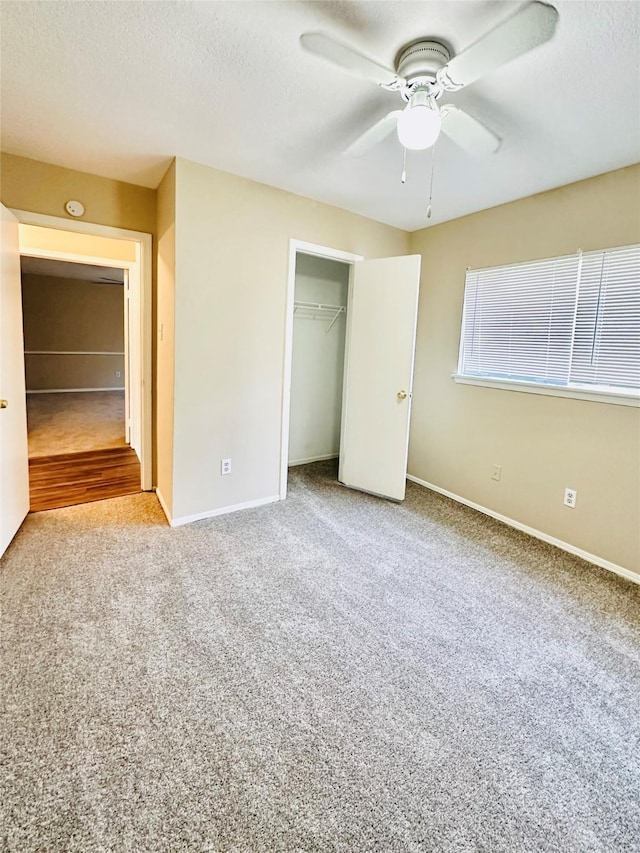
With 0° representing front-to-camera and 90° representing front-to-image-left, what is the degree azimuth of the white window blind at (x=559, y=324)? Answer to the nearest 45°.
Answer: approximately 45°

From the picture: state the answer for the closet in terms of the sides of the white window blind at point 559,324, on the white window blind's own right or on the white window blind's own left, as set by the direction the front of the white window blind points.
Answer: on the white window blind's own right

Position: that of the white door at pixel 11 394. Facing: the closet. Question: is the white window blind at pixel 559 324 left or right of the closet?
right

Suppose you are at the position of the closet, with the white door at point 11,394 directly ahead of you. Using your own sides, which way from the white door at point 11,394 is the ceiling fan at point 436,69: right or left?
left

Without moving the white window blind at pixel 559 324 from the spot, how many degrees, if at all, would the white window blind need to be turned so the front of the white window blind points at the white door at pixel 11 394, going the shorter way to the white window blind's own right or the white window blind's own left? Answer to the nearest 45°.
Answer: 0° — it already faces it

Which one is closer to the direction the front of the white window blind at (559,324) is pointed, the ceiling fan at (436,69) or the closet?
the ceiling fan

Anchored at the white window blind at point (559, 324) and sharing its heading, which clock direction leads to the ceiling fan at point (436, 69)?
The ceiling fan is roughly at 11 o'clock from the white window blind.
